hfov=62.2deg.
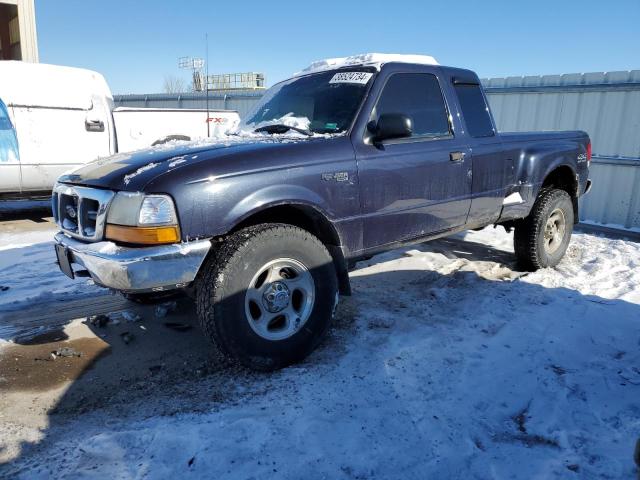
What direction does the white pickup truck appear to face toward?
to the viewer's left

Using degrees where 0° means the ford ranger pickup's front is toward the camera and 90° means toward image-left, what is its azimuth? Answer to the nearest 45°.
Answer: approximately 45°

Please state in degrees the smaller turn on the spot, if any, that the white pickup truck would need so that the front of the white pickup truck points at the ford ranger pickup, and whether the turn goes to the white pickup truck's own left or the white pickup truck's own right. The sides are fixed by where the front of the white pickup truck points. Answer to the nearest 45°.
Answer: approximately 90° to the white pickup truck's own left

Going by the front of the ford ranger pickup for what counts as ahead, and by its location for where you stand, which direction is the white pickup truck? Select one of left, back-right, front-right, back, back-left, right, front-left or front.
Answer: right

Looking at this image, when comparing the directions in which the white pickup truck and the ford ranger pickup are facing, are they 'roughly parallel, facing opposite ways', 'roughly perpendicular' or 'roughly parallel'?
roughly parallel

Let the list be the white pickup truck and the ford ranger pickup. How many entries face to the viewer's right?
0
